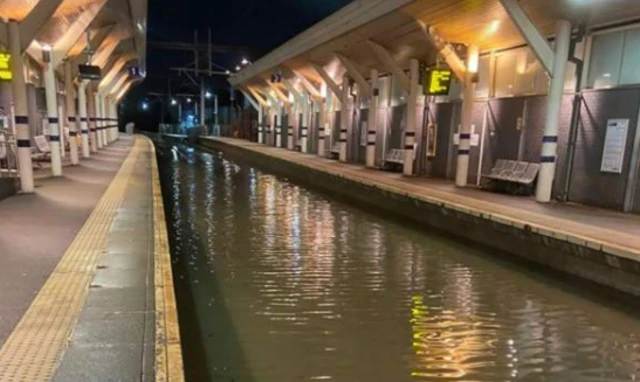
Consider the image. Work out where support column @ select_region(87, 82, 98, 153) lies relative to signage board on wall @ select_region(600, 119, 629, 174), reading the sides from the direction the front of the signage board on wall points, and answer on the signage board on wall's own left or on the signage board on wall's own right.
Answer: on the signage board on wall's own right

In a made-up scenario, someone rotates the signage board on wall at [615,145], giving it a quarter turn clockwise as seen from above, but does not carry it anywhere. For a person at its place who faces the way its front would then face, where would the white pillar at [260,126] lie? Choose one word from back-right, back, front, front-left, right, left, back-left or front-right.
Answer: front

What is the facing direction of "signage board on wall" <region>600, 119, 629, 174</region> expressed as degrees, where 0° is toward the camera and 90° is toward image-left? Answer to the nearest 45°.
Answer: approximately 45°

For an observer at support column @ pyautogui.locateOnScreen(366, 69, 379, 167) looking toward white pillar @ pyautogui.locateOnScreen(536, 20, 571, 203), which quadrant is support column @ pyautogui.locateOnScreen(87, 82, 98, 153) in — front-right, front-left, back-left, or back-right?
back-right

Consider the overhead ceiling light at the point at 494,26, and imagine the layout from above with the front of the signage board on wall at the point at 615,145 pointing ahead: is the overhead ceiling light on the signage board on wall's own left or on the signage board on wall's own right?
on the signage board on wall's own right

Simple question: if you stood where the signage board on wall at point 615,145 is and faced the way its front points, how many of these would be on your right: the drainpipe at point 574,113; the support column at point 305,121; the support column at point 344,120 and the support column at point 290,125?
4

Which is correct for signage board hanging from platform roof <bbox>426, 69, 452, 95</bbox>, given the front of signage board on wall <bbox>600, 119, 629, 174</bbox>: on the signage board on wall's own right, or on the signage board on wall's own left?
on the signage board on wall's own right

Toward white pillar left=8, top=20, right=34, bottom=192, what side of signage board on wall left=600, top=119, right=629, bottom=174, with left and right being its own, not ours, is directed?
front

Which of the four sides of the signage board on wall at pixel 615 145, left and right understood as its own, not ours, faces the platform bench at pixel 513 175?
right

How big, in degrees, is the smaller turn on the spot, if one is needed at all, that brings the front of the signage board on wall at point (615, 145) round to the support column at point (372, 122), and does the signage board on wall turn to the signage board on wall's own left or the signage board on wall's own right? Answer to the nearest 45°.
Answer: approximately 90° to the signage board on wall's own right

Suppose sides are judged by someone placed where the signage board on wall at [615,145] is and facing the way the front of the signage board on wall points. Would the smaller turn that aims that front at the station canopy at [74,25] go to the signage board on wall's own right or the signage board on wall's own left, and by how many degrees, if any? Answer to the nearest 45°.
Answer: approximately 45° to the signage board on wall's own right

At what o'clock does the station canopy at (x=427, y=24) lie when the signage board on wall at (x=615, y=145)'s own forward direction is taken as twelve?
The station canopy is roughly at 2 o'clock from the signage board on wall.

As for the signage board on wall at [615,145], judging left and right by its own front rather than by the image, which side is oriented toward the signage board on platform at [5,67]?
front

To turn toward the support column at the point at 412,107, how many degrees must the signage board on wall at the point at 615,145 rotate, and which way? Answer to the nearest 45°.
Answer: approximately 90° to its right

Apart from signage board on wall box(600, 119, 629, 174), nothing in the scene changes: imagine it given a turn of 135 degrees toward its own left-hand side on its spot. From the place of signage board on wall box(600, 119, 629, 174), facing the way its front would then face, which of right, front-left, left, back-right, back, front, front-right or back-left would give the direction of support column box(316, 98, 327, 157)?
back-left
